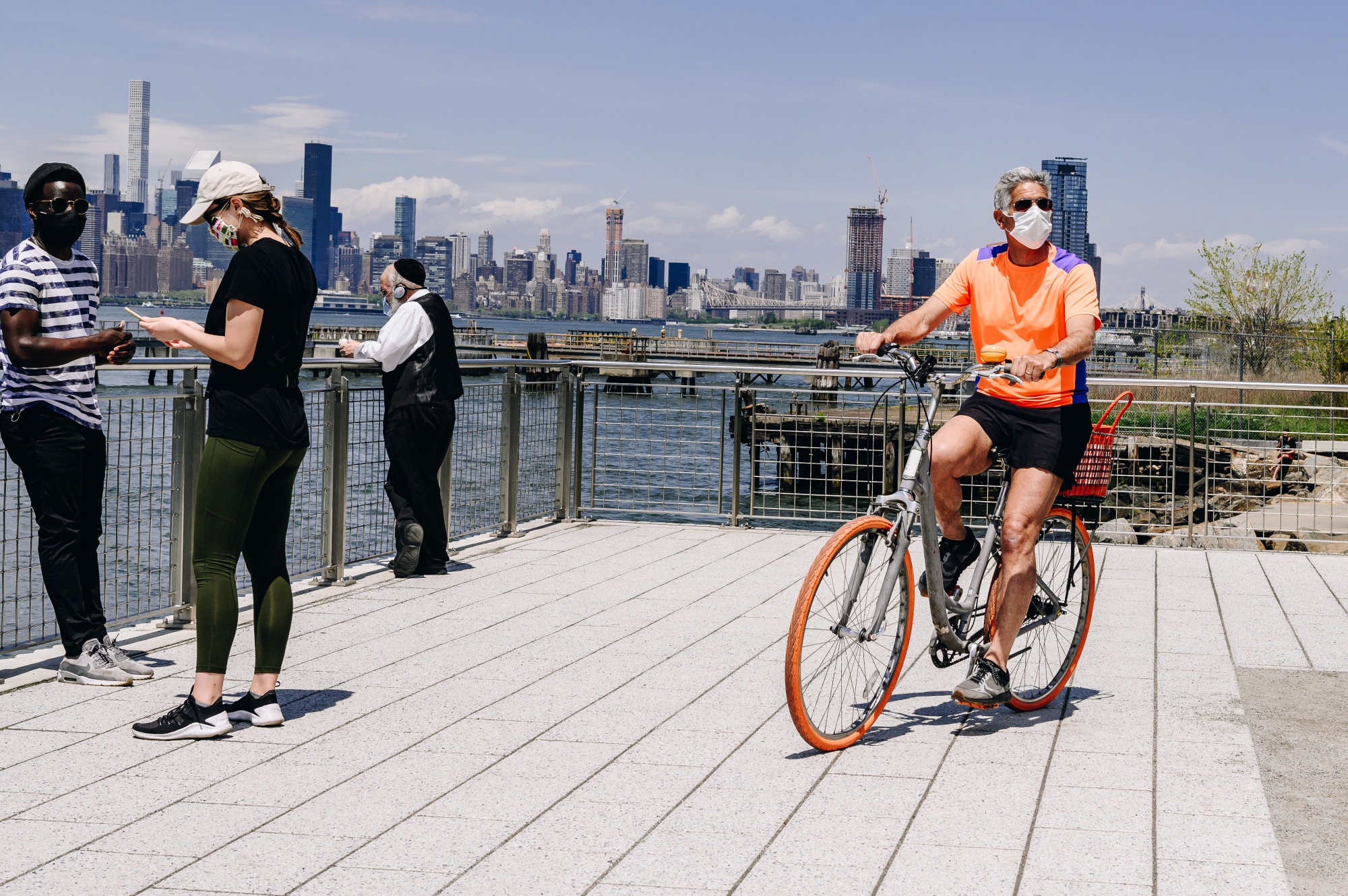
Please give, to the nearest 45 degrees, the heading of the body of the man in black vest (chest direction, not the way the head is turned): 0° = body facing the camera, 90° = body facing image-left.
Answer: approximately 135°

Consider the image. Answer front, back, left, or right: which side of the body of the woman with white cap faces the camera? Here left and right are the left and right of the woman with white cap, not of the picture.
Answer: left

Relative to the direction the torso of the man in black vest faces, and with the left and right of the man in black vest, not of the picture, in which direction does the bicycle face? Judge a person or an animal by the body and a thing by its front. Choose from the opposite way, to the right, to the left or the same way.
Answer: to the left

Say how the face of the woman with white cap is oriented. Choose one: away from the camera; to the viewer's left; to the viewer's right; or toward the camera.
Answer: to the viewer's left

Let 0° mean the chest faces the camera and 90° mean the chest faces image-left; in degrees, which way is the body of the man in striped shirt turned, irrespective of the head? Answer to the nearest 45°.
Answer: approximately 315°

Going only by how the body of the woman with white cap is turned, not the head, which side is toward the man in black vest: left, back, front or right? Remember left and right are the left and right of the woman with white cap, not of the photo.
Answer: right

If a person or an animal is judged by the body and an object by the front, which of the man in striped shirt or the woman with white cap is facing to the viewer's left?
the woman with white cap

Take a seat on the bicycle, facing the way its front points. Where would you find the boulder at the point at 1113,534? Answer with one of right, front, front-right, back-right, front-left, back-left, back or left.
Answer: back-right

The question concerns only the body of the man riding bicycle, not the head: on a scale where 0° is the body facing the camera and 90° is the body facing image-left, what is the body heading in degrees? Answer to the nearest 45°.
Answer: approximately 45°

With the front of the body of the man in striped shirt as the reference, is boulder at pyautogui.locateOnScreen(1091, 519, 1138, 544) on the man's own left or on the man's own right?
on the man's own left
